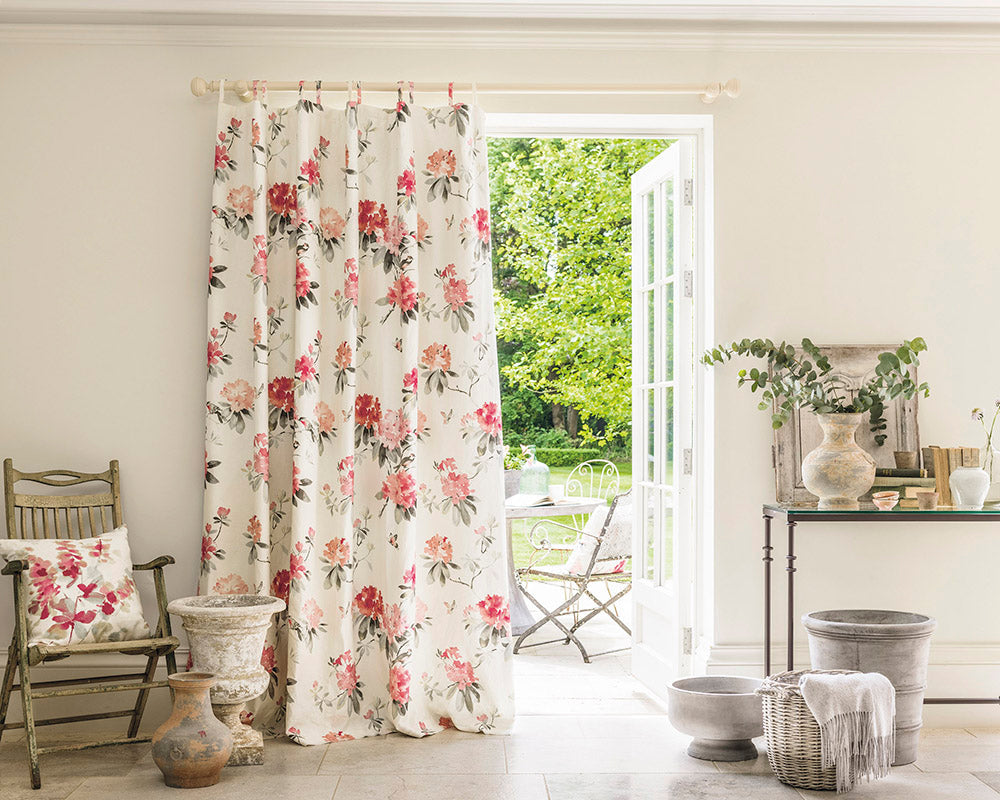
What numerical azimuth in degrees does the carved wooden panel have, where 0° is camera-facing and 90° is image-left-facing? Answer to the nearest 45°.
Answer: approximately 0°

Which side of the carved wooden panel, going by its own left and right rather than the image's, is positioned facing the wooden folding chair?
right

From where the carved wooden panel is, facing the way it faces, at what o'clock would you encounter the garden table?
The garden table is roughly at 4 o'clock from the carved wooden panel.

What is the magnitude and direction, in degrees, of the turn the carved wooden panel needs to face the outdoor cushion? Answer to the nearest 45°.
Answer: approximately 135° to its right

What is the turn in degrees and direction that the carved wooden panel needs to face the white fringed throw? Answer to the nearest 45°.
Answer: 0° — it already faces it

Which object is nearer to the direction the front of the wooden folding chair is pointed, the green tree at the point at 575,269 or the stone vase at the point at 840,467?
the stone vase
